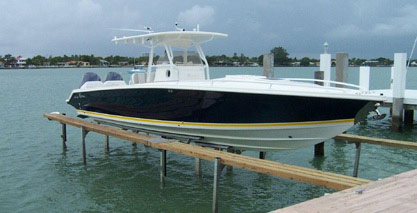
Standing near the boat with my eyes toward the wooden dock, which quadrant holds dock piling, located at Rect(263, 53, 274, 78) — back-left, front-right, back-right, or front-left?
back-left

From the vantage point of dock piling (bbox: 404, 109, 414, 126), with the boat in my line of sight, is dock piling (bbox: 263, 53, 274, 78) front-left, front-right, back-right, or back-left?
front-right

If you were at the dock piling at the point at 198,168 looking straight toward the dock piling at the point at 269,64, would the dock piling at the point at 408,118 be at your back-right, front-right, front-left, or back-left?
front-right

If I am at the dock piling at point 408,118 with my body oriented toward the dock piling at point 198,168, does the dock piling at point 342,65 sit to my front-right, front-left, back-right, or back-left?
front-right

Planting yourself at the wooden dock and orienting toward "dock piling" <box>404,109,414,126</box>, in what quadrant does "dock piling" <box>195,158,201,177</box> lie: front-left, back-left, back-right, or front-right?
front-left

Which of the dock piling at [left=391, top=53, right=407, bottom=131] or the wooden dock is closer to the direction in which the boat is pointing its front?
the wooden dock
